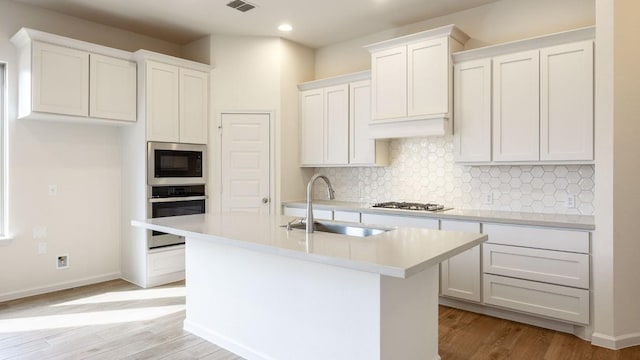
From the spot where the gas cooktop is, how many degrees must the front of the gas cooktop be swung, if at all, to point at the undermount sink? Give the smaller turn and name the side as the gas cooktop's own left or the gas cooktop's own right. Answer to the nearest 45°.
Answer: approximately 45° to the gas cooktop's own left

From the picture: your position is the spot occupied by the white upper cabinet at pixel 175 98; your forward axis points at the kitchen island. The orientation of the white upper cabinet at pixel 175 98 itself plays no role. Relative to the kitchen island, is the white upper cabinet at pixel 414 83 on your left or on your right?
left

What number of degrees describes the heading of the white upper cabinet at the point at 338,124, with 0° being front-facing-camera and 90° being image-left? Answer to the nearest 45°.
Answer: approximately 45°

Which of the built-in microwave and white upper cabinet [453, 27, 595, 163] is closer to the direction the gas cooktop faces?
the built-in microwave

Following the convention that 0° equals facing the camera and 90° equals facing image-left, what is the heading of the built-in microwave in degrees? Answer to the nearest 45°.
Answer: approximately 315°

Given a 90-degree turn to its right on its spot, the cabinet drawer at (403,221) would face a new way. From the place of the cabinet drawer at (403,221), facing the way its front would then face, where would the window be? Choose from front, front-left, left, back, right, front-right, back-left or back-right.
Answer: front-left
